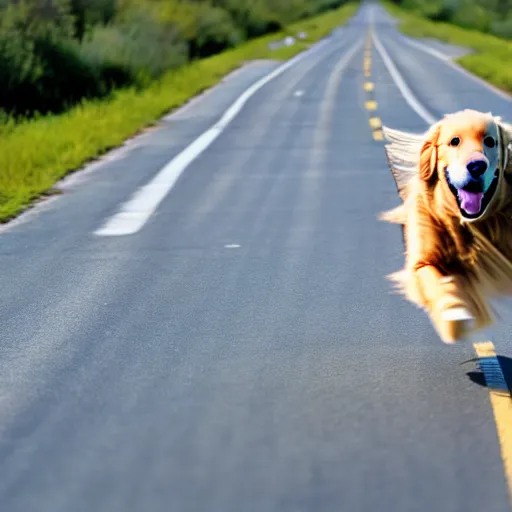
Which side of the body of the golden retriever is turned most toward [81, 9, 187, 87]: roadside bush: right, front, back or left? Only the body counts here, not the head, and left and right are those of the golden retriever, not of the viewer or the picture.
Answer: back

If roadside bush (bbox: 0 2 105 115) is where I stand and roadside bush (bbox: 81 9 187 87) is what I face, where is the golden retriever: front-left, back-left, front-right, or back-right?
back-right

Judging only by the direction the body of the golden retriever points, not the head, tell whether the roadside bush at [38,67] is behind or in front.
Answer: behind

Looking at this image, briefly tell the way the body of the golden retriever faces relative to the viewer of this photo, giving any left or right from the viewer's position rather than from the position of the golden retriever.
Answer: facing the viewer

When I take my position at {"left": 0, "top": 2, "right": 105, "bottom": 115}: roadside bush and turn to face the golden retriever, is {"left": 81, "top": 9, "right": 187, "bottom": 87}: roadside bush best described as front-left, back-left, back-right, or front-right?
back-left
